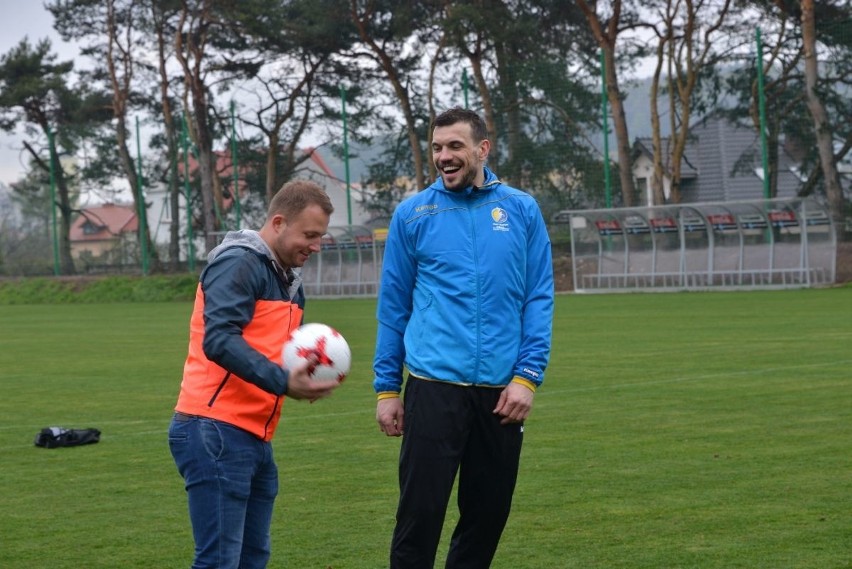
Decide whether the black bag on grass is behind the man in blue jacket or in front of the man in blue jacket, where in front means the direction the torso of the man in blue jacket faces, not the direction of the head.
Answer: behind

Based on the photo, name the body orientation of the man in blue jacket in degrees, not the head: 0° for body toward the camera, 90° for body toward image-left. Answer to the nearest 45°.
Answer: approximately 0°

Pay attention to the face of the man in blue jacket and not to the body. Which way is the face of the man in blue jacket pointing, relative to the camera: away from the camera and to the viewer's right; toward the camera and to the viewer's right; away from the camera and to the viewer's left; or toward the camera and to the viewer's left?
toward the camera and to the viewer's left

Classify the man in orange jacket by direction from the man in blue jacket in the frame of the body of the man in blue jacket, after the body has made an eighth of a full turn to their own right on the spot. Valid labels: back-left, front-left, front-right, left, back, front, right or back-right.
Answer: front
